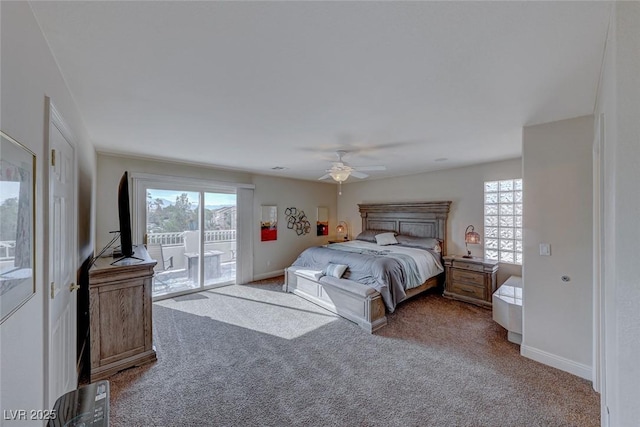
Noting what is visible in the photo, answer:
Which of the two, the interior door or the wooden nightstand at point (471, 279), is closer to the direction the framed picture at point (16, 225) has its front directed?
the wooden nightstand

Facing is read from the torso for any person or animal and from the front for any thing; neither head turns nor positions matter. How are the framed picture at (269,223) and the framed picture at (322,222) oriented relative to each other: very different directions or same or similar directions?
same or similar directions

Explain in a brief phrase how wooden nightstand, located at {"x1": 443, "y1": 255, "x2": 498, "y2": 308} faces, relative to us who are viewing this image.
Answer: facing the viewer and to the left of the viewer

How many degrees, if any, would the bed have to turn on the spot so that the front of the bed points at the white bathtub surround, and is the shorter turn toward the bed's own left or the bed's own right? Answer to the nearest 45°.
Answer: approximately 90° to the bed's own left

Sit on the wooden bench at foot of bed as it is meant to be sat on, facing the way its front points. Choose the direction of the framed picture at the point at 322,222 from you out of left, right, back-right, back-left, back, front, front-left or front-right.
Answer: back-right

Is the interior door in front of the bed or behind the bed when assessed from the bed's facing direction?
in front

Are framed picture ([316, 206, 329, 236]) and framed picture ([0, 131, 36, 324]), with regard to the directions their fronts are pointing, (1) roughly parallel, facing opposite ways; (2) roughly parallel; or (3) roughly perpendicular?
roughly perpendicular

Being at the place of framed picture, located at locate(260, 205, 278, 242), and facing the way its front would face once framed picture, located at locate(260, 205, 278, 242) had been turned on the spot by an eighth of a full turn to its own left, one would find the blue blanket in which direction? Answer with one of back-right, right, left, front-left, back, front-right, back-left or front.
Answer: front-right

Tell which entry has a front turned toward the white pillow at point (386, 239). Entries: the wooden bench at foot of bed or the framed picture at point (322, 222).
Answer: the framed picture

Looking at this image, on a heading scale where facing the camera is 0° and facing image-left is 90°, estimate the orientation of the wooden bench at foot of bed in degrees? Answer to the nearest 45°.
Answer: approximately 45°

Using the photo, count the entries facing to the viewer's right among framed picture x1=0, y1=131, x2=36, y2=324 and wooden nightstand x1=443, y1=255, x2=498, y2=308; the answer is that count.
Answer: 1

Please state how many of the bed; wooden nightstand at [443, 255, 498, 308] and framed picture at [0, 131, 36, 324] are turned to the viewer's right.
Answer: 1

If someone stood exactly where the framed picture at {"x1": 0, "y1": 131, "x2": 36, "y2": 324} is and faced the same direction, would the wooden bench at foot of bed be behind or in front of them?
in front

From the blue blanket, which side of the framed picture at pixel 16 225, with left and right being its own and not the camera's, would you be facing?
front

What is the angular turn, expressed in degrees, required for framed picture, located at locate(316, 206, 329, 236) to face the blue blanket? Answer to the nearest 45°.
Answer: approximately 45° to its right

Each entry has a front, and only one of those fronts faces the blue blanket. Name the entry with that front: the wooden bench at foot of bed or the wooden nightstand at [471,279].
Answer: the wooden nightstand

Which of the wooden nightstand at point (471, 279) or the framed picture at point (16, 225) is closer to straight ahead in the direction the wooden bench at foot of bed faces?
the framed picture

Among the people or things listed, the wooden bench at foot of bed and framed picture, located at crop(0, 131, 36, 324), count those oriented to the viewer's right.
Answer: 1

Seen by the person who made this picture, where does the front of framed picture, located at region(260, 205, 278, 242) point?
facing the viewer and to the right of the viewer
